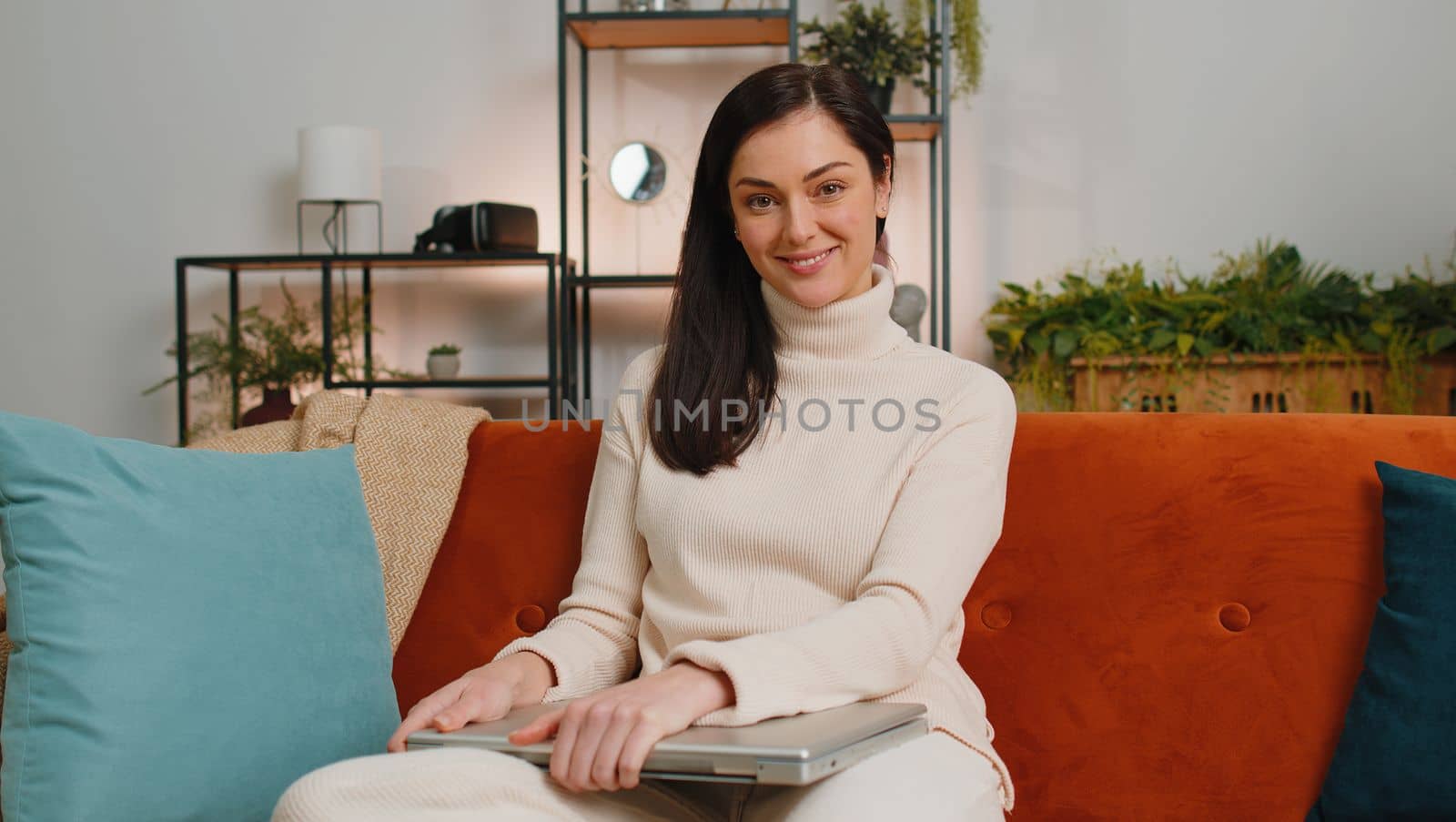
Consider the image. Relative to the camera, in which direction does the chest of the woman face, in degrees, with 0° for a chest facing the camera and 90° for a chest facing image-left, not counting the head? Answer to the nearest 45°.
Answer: approximately 45°

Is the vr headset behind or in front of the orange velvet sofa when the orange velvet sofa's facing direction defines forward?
behind

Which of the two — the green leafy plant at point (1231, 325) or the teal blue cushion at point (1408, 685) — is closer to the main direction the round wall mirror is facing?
the teal blue cushion

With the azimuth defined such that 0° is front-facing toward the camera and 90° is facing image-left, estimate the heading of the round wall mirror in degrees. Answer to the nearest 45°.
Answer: approximately 0°

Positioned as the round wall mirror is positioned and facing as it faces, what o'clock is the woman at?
The woman is roughly at 12 o'clock from the round wall mirror.

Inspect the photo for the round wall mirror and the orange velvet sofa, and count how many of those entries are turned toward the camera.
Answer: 2
